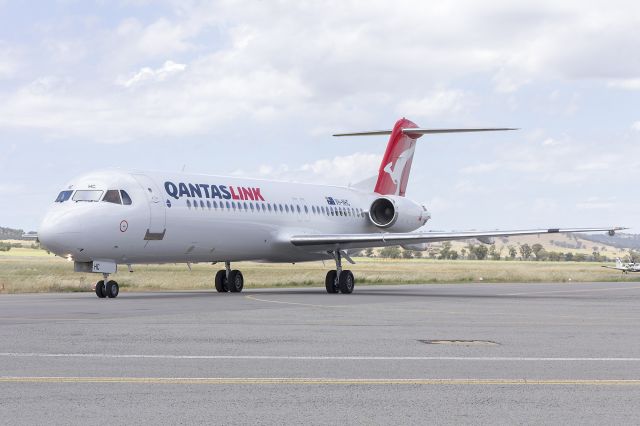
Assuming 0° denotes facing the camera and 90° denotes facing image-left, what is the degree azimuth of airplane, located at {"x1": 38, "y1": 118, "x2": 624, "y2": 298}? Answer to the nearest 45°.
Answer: approximately 45°
